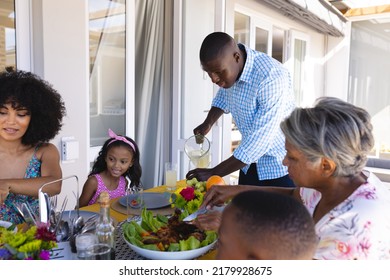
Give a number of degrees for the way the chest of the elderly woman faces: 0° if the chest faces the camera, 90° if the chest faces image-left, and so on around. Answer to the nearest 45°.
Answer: approximately 90°

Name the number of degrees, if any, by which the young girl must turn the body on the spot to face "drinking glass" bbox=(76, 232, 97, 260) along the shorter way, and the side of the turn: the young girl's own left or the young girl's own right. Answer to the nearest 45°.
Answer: approximately 45° to the young girl's own right

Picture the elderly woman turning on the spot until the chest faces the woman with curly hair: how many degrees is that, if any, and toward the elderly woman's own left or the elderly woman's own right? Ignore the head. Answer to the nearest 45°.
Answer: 0° — they already face them

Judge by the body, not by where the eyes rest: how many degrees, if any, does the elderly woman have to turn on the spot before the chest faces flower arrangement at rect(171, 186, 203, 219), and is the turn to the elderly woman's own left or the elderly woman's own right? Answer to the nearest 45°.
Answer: approximately 45° to the elderly woman's own right

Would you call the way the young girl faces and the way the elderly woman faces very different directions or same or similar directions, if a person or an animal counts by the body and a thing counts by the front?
very different directions

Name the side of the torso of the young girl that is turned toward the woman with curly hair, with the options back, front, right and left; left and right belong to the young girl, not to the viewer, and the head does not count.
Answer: right

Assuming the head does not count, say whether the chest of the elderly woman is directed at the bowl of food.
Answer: yes

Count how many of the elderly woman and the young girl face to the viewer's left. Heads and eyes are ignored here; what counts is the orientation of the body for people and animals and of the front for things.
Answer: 1
